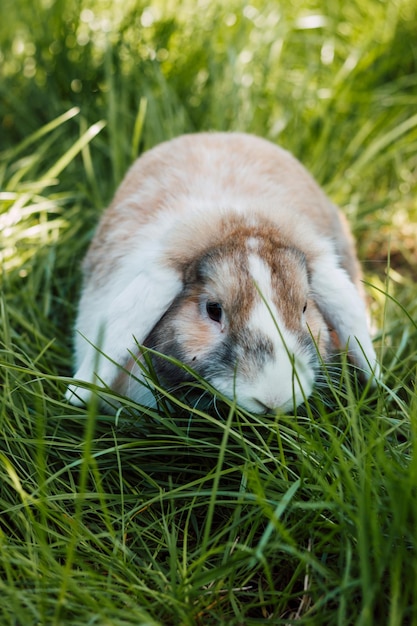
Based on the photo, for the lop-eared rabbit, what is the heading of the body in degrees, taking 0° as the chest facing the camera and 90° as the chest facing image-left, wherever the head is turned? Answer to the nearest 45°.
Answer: approximately 0°
